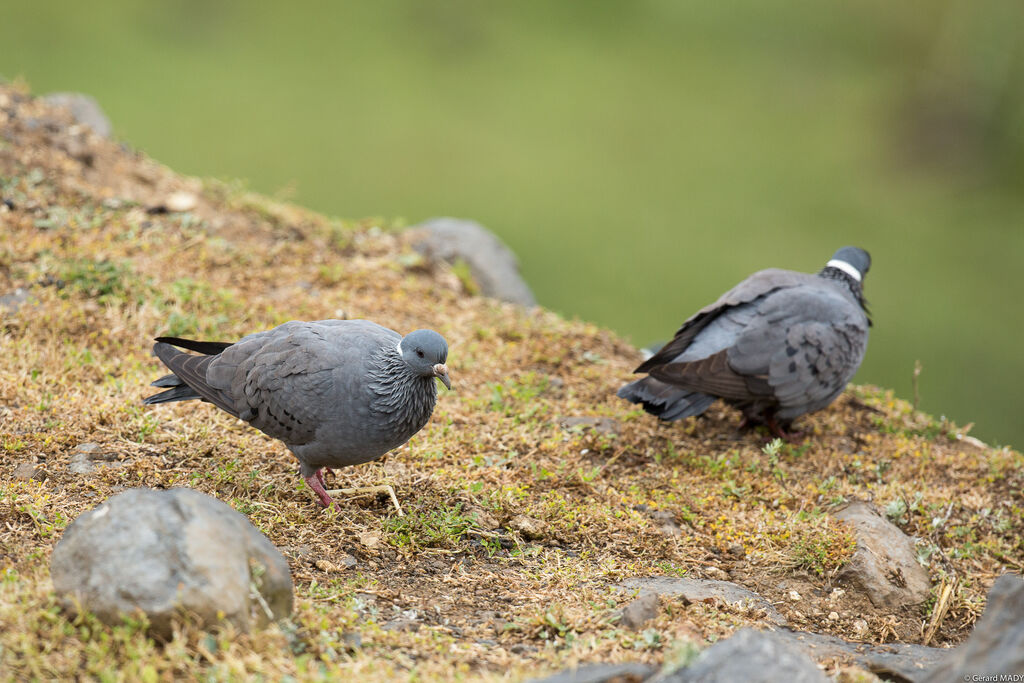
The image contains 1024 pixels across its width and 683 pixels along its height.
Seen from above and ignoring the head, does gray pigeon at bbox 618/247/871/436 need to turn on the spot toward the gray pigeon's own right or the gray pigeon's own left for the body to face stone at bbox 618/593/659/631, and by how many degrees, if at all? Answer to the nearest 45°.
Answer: approximately 135° to the gray pigeon's own right

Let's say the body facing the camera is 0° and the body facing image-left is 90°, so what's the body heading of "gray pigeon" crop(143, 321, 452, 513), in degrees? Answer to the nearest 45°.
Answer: approximately 315°

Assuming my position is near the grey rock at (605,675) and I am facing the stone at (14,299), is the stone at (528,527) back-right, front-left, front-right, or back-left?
front-right

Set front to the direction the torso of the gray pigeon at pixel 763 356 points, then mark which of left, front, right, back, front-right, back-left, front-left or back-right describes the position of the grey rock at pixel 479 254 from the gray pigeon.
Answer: left

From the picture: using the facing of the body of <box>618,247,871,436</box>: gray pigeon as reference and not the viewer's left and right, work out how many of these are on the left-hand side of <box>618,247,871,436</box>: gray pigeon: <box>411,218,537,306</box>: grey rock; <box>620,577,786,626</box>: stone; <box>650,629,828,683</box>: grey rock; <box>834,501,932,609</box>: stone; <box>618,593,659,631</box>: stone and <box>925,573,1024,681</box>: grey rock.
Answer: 1

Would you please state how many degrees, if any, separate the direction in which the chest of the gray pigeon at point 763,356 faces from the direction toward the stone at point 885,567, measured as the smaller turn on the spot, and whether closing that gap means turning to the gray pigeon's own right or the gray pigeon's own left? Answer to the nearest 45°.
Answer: approximately 90° to the gray pigeon's own right

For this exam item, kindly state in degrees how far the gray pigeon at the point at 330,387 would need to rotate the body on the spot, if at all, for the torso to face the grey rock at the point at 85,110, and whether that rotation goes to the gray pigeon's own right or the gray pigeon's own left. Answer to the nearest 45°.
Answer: approximately 180°

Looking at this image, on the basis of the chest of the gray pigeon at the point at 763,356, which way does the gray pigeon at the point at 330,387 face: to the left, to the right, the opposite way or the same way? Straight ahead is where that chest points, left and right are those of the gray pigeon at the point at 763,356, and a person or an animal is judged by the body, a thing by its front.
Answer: to the right

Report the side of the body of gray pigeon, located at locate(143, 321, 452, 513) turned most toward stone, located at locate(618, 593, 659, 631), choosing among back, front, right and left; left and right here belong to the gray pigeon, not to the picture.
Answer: front

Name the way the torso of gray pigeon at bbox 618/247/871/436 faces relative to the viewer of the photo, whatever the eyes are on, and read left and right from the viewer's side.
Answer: facing away from the viewer and to the right of the viewer

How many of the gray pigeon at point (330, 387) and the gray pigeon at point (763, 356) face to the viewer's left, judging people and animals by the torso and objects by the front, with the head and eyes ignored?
0
